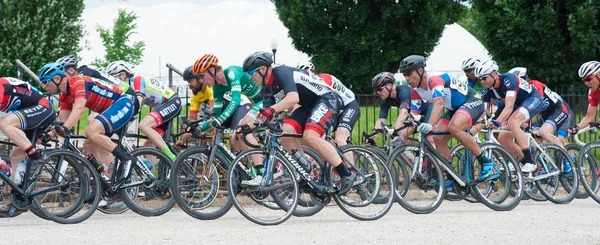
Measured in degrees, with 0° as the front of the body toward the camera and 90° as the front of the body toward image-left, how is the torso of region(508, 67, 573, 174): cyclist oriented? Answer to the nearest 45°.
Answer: approximately 90°

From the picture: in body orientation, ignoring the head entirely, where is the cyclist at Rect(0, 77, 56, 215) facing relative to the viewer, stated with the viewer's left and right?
facing to the left of the viewer

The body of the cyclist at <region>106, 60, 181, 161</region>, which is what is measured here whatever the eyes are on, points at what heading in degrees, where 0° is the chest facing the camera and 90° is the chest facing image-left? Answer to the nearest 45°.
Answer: approximately 90°

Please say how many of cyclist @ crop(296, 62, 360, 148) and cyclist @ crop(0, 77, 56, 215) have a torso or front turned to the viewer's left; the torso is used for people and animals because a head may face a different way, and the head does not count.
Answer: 2

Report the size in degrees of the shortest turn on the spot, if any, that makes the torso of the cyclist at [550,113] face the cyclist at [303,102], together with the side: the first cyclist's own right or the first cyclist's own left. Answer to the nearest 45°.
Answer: approximately 45° to the first cyclist's own left

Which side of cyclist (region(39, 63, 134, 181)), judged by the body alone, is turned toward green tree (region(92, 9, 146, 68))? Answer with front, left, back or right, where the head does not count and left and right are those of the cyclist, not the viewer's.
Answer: right

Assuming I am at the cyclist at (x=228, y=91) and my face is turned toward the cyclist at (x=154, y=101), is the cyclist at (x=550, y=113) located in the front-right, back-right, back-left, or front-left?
back-right

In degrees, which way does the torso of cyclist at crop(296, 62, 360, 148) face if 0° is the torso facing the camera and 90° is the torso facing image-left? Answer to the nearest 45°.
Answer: approximately 90°
